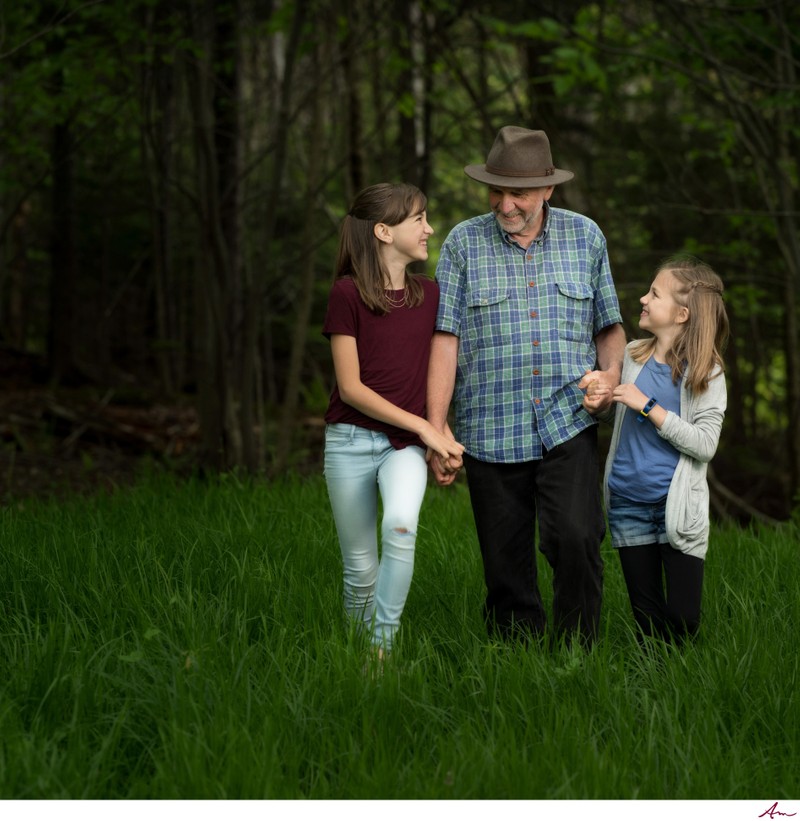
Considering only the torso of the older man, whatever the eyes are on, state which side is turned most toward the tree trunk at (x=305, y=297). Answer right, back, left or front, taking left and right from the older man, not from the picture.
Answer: back

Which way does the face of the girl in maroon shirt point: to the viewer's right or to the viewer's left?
to the viewer's right

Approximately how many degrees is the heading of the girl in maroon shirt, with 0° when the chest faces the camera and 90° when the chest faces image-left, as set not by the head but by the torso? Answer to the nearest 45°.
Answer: approximately 315°

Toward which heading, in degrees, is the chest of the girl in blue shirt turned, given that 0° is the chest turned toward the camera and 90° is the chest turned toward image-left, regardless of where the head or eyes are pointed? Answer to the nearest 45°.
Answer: approximately 45°

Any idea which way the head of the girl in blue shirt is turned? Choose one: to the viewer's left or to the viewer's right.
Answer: to the viewer's left

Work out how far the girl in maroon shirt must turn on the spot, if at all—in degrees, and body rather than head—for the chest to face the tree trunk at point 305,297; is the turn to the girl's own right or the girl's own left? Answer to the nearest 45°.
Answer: approximately 135° to the girl's own left
